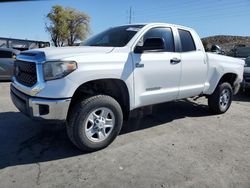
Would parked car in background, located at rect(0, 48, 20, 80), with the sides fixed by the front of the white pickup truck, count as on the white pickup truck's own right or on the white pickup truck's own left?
on the white pickup truck's own right

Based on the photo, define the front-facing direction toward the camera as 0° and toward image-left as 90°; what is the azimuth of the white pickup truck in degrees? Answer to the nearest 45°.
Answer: approximately 45°
